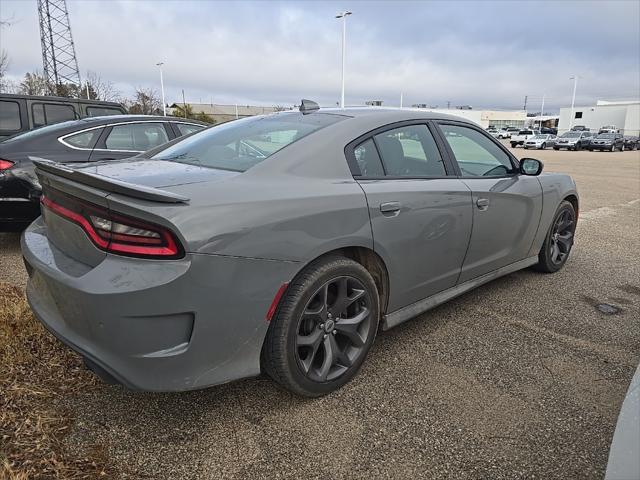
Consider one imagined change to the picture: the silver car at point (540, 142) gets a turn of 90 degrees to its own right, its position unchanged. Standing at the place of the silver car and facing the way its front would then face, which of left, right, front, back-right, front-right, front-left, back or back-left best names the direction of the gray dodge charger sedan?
back-left

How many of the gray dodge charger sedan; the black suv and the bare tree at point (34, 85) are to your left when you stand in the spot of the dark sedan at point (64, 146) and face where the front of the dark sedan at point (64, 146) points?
2

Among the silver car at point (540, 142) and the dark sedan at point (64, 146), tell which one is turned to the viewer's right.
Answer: the dark sedan

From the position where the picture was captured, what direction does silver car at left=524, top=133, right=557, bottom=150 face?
facing the viewer and to the left of the viewer

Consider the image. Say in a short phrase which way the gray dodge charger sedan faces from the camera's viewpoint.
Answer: facing away from the viewer and to the right of the viewer

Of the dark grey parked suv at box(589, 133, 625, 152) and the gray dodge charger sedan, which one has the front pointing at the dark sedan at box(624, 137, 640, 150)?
the gray dodge charger sedan

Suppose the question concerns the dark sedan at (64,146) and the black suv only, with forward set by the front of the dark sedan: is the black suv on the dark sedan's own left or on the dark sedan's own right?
on the dark sedan's own left

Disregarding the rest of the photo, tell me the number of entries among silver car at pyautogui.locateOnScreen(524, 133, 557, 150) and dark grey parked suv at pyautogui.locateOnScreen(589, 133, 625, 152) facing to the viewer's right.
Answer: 0

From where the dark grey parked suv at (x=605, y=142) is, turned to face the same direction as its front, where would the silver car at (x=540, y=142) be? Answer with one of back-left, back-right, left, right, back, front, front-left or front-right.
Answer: front-right

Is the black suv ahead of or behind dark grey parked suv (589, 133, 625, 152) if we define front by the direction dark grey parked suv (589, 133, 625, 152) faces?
ahead

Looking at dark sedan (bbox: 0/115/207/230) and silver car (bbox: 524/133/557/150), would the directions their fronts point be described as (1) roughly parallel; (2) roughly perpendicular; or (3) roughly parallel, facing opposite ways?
roughly parallel, facing opposite ways

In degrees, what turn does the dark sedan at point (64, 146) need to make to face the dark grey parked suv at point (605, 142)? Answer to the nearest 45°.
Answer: approximately 45° to its left

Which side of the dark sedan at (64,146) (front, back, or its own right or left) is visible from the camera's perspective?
right

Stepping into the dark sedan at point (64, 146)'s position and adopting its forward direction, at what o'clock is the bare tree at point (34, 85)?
The bare tree is roughly at 9 o'clock from the dark sedan.

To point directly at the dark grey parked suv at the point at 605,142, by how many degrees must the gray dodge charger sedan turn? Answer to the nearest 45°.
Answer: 0° — it already faces it

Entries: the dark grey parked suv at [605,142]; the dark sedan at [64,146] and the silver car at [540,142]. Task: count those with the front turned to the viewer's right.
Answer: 1

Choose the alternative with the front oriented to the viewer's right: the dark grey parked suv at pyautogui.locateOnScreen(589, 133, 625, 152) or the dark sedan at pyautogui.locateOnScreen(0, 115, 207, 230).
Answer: the dark sedan at pyautogui.locateOnScreen(0, 115, 207, 230)

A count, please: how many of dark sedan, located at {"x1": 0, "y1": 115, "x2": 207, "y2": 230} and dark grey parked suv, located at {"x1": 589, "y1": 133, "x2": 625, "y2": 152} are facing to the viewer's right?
1
